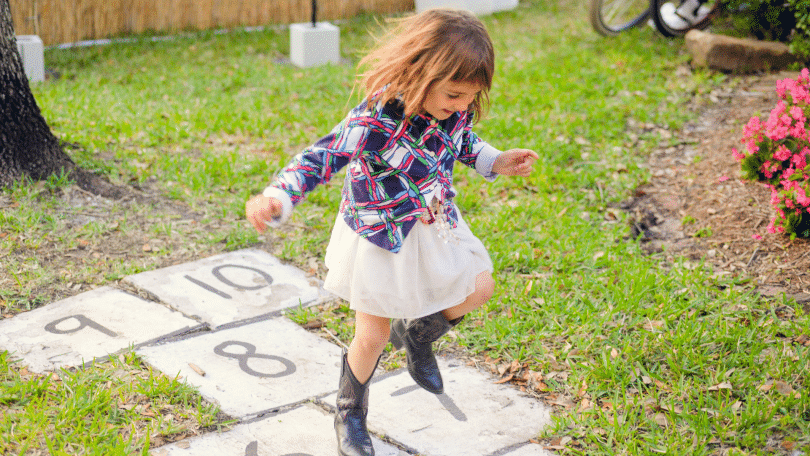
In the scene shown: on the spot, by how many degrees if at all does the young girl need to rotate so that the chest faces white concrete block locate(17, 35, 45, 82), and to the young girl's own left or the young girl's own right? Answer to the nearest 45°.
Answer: approximately 180°

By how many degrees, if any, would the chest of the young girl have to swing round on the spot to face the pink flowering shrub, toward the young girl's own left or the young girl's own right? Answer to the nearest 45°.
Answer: approximately 90° to the young girl's own left

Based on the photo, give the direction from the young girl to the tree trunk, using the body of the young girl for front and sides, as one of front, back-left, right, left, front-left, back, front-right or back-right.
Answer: back

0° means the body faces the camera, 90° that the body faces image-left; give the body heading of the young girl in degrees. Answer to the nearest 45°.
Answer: approximately 315°

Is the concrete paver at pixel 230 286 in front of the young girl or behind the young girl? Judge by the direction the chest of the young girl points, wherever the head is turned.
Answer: behind

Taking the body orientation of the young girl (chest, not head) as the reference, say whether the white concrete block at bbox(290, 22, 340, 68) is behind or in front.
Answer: behind

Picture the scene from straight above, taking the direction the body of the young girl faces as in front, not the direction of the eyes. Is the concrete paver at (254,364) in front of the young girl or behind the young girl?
behind

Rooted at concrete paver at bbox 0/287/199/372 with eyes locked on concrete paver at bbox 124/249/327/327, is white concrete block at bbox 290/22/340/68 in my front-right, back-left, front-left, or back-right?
front-left
